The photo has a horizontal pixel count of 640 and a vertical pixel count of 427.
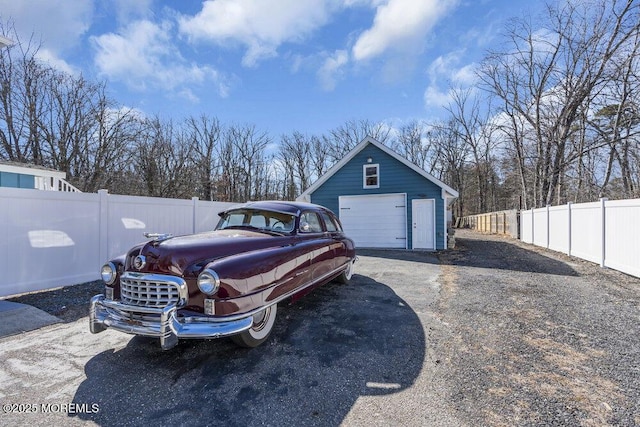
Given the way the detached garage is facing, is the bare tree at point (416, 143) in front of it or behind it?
behind

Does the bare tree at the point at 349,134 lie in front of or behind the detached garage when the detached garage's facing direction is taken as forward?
behind

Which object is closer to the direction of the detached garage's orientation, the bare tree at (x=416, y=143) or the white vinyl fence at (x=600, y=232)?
the white vinyl fence

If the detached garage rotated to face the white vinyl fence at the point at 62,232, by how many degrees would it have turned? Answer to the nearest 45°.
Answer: approximately 45° to its right

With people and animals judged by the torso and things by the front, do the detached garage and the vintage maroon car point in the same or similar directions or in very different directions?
same or similar directions

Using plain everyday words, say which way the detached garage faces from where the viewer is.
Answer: facing the viewer

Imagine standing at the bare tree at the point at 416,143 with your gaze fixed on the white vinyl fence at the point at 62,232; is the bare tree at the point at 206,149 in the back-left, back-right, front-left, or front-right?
front-right

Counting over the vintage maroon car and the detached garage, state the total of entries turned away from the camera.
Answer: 0

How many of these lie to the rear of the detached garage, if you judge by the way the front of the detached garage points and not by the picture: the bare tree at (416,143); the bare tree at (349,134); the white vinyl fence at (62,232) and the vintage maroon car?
2

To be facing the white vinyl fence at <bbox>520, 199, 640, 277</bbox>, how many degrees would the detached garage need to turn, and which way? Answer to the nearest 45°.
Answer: approximately 45° to its left

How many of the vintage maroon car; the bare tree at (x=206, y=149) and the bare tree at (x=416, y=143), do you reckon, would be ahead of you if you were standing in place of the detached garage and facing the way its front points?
1

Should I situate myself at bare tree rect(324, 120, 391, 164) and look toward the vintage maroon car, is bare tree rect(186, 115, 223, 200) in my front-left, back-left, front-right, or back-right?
front-right

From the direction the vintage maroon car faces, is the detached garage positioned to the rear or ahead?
to the rear

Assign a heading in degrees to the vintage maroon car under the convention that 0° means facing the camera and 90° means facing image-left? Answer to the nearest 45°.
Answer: approximately 45°

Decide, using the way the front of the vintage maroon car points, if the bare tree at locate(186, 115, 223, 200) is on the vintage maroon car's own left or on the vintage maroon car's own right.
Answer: on the vintage maroon car's own right
